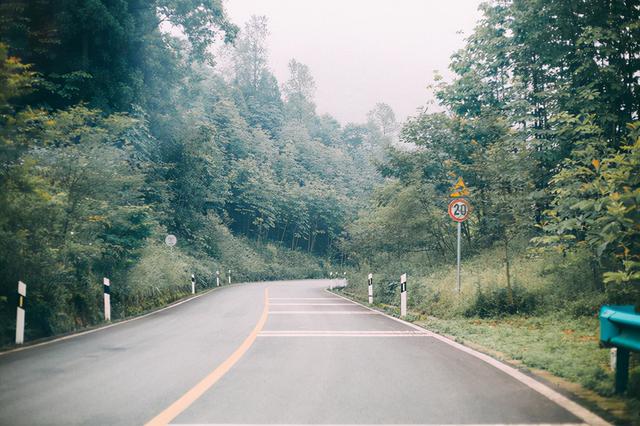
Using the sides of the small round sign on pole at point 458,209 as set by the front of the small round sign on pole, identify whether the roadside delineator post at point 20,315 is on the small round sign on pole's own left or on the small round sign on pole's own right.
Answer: on the small round sign on pole's own right

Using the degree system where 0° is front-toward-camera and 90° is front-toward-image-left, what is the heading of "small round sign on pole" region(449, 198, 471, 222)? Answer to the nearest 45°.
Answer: approximately 0°
